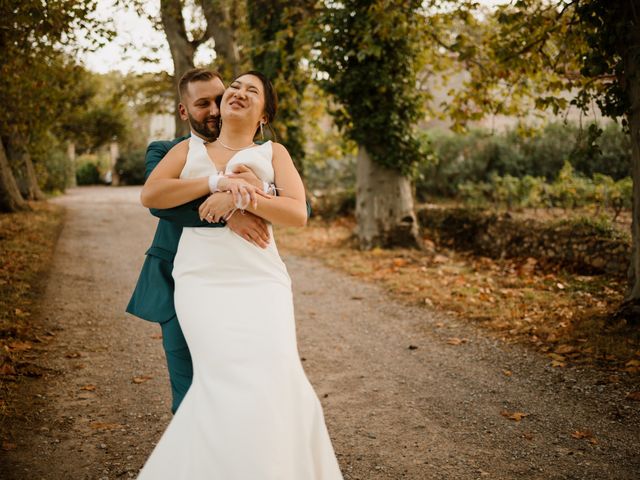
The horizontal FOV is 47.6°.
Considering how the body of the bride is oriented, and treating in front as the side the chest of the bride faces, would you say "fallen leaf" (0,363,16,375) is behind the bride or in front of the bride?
behind

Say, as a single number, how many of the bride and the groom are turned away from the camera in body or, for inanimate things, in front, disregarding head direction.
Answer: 0

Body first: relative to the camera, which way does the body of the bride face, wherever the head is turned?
toward the camera

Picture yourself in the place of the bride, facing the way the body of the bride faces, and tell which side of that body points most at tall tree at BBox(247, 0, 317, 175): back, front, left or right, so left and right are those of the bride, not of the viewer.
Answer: back

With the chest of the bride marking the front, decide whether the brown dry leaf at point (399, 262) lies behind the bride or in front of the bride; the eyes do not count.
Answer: behind

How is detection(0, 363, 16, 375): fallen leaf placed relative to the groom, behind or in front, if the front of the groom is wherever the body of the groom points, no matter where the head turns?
behind

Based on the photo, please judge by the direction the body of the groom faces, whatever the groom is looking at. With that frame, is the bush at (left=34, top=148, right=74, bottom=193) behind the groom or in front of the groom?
behind

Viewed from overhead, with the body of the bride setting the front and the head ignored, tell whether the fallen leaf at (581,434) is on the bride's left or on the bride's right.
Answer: on the bride's left

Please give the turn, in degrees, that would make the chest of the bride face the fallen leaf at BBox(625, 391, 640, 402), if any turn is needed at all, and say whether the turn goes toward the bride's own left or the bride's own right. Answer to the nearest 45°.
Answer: approximately 135° to the bride's own left

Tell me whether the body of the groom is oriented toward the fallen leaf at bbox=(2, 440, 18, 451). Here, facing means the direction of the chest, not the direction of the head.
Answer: no

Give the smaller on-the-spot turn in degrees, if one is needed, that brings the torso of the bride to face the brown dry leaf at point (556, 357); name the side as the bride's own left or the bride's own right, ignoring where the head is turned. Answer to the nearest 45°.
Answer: approximately 135° to the bride's own left

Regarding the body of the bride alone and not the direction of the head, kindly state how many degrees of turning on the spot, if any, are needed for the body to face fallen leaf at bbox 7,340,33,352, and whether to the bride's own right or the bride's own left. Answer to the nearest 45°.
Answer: approximately 135° to the bride's own right

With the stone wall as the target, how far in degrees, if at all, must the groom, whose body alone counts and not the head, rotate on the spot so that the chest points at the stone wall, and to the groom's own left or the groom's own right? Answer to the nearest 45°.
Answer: approximately 90° to the groom's own left

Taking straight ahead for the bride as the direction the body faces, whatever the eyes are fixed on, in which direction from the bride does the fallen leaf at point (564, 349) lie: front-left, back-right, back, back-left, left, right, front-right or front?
back-left

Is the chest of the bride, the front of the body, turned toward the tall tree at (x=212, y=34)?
no

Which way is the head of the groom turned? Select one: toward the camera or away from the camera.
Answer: toward the camera

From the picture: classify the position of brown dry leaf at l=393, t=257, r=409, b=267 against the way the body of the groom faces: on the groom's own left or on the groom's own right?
on the groom's own left
